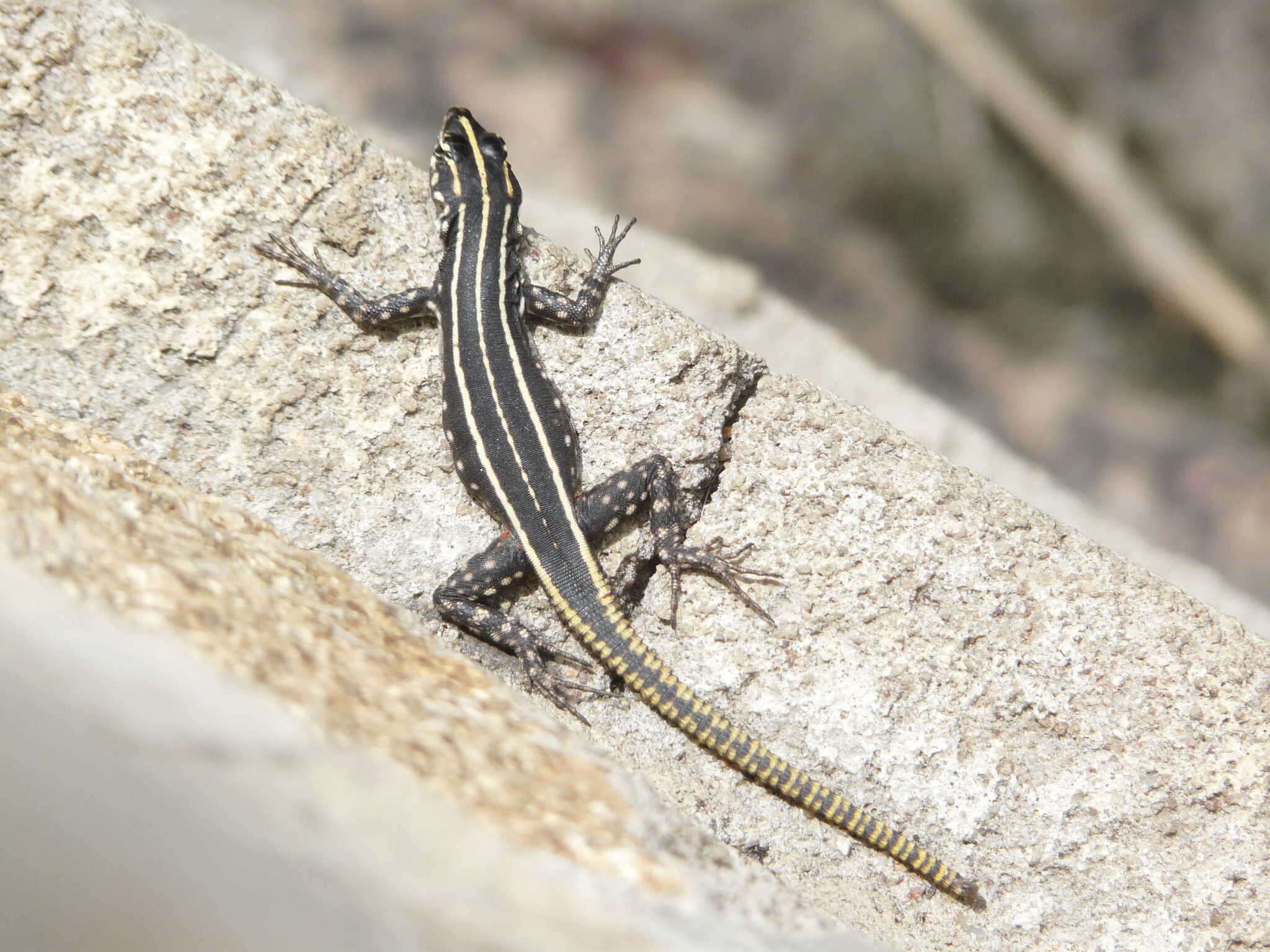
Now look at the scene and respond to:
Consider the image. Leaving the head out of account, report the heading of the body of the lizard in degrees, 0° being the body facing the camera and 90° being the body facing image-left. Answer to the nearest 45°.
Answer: approximately 180°
